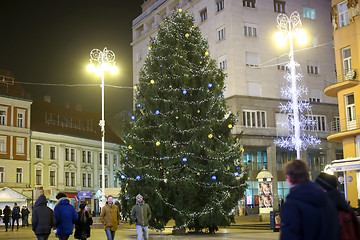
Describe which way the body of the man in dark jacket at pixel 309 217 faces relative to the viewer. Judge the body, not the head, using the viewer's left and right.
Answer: facing away from the viewer and to the left of the viewer

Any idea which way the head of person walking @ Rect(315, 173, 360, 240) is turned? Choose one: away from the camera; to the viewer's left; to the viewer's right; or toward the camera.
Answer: away from the camera

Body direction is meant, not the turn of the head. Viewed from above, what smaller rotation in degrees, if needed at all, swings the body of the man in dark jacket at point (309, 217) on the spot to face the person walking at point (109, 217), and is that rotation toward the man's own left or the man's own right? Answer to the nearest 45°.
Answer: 0° — they already face them

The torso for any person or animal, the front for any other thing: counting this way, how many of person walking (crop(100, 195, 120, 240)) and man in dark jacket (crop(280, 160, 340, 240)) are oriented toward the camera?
1

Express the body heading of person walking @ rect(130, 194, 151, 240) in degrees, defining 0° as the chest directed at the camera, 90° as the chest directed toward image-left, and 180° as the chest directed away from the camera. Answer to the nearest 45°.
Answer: approximately 0°

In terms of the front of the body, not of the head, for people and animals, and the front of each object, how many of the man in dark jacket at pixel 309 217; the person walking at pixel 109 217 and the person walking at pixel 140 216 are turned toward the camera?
2

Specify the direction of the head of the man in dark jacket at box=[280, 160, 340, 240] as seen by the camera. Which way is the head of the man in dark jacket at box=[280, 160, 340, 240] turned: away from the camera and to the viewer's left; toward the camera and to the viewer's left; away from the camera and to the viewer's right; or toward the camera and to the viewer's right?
away from the camera and to the viewer's left
